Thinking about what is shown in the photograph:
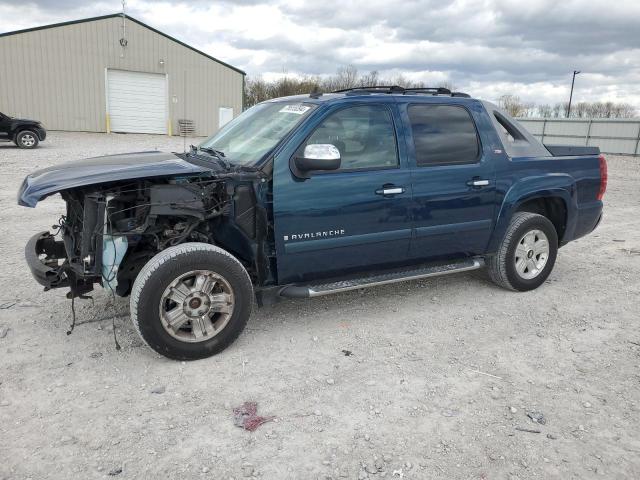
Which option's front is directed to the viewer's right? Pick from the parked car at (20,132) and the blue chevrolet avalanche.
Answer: the parked car

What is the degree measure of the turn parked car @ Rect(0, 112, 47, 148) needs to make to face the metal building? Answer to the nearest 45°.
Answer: approximately 45° to its left

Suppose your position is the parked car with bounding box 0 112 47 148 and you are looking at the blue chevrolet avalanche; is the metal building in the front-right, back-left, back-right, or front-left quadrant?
back-left

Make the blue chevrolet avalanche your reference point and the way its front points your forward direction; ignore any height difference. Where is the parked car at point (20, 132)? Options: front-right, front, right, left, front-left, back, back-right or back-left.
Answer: right

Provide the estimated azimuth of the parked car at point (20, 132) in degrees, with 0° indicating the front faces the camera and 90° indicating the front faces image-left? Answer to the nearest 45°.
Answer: approximately 270°

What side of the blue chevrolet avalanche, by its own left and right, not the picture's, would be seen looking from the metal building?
right

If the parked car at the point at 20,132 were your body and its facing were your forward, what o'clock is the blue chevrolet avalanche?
The blue chevrolet avalanche is roughly at 3 o'clock from the parked car.

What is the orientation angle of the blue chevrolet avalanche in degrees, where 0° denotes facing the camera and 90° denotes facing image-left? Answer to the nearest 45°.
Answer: approximately 45°
